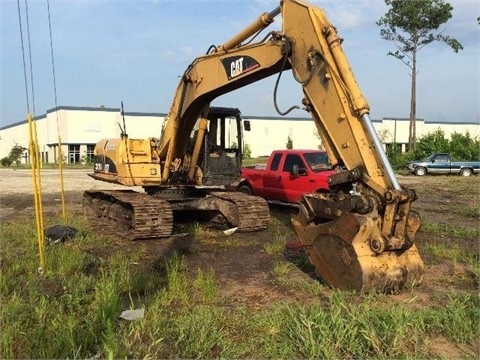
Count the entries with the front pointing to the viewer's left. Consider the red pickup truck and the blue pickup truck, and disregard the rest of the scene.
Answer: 1

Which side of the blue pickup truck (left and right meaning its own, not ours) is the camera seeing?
left

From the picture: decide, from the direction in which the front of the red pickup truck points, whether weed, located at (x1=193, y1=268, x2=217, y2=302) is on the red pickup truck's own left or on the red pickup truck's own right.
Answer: on the red pickup truck's own right

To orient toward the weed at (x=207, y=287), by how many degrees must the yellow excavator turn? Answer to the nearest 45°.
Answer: approximately 90° to its right

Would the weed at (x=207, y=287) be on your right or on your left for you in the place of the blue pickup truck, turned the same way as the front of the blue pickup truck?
on your left

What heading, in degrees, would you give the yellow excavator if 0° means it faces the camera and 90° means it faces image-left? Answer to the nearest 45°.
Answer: approximately 315°

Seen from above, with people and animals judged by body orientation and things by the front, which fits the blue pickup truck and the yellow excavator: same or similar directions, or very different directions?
very different directions

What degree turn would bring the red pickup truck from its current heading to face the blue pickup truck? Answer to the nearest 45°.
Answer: approximately 90° to its left

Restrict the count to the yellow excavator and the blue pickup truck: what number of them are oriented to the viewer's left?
1
